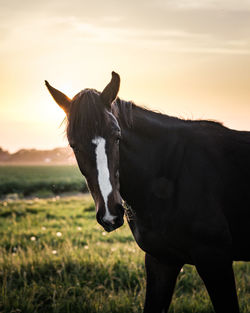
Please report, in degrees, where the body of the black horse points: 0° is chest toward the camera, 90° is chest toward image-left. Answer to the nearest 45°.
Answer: approximately 45°
